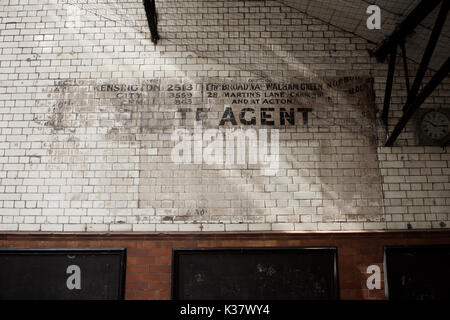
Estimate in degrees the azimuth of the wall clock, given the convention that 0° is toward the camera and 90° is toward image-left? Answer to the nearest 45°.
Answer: approximately 0°
